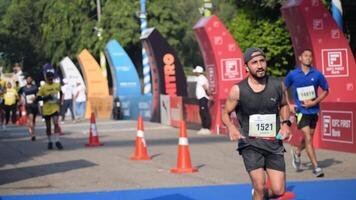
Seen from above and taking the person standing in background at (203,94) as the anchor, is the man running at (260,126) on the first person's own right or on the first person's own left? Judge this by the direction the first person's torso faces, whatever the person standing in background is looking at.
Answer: on the first person's own left

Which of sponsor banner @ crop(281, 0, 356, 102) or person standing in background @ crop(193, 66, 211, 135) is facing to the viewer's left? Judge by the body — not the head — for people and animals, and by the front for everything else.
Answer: the person standing in background

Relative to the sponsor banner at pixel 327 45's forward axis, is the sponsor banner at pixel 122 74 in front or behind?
behind

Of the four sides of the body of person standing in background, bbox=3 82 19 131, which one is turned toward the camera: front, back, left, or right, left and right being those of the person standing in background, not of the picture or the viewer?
front

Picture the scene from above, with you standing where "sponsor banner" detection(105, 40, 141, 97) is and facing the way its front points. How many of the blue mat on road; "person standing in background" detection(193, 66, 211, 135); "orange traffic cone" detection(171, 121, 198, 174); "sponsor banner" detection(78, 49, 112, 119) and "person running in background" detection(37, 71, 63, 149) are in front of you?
4

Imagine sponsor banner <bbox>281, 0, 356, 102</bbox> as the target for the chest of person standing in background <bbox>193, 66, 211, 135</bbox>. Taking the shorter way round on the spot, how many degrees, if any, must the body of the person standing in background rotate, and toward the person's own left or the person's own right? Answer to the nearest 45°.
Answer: approximately 135° to the person's own left

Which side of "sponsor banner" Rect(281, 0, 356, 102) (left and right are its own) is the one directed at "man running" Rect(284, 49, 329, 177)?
front

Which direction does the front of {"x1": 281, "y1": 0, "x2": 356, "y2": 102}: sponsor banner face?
toward the camera

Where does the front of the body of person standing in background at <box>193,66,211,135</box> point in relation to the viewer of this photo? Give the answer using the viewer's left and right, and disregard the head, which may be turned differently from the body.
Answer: facing to the left of the viewer

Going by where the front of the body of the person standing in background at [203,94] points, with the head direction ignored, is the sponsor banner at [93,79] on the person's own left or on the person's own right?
on the person's own right

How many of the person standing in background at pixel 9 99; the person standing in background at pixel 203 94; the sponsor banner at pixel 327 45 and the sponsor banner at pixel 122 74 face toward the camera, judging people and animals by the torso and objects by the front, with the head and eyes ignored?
3

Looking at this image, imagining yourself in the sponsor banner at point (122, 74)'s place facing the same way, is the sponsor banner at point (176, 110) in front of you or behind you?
in front

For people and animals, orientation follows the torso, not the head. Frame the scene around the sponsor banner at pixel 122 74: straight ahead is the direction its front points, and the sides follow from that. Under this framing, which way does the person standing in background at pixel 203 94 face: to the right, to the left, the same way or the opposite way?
to the right
